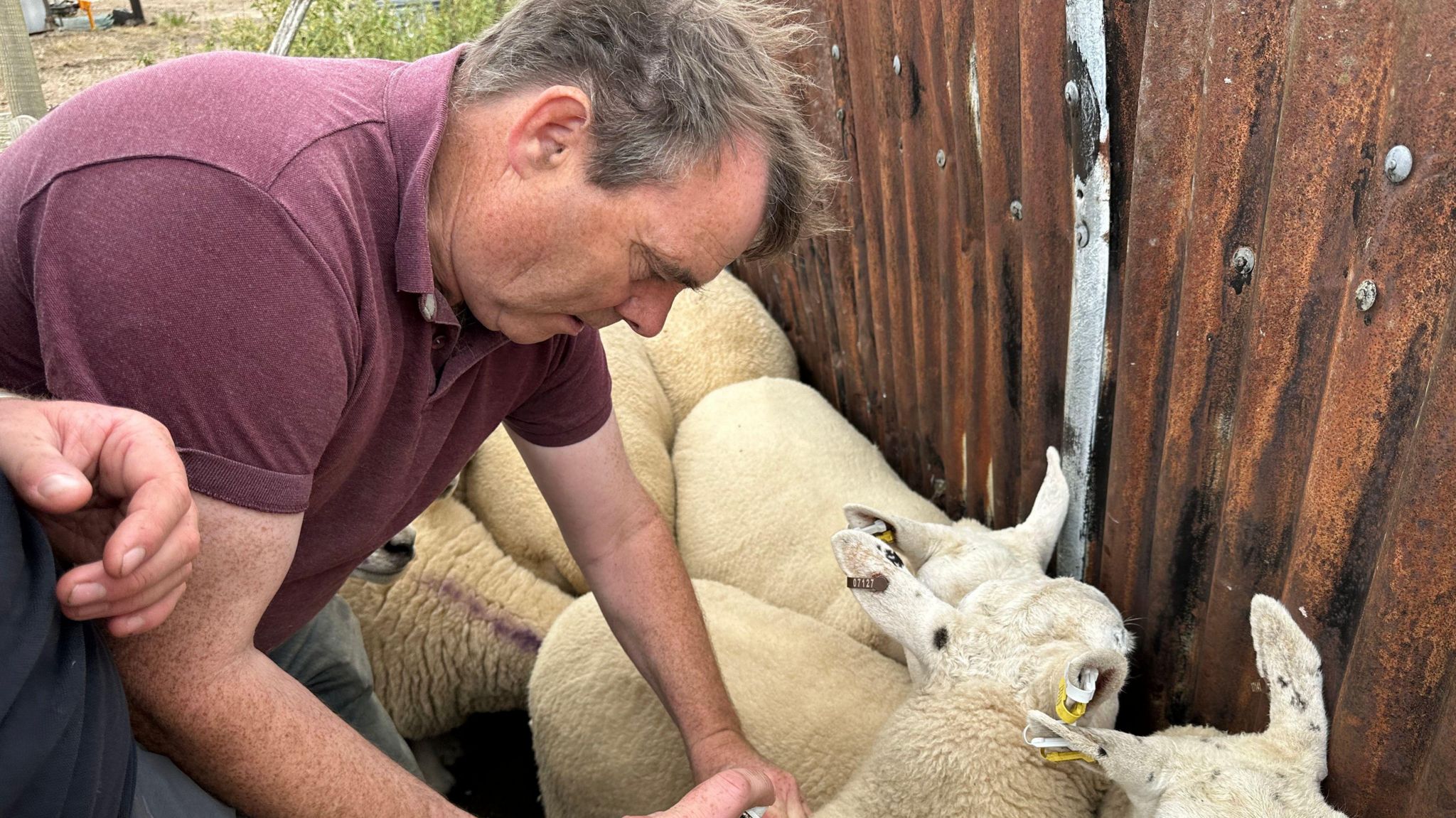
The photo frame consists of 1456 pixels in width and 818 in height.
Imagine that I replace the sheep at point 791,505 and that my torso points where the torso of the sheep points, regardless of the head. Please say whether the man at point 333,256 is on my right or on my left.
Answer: on my right

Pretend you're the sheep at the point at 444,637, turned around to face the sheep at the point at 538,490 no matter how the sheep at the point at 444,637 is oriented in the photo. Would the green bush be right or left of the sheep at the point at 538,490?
left

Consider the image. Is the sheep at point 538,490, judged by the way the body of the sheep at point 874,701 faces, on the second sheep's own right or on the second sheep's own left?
on the second sheep's own left

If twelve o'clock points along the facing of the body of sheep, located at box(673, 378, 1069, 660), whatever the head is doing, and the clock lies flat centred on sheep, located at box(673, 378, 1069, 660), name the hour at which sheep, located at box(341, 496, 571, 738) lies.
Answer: sheep, located at box(341, 496, 571, 738) is roughly at 4 o'clock from sheep, located at box(673, 378, 1069, 660).

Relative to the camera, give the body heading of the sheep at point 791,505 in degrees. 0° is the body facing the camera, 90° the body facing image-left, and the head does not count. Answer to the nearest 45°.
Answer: approximately 315°

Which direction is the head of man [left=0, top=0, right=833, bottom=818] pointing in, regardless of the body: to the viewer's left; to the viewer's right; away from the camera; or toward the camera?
to the viewer's right

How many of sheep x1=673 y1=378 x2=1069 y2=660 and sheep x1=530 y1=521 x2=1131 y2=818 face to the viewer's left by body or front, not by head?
0

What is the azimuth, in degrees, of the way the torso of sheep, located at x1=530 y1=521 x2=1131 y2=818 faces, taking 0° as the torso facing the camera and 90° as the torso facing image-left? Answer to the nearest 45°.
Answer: approximately 225°
